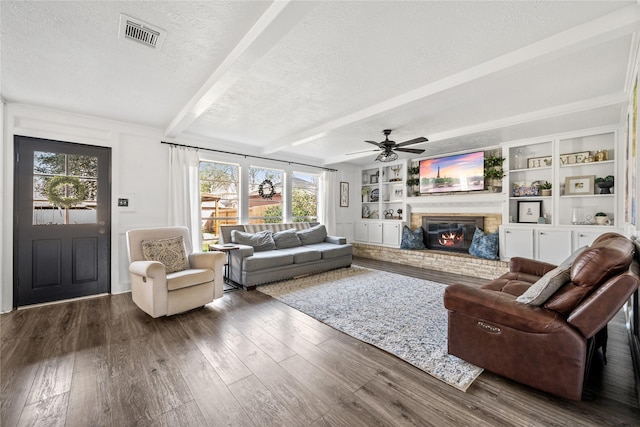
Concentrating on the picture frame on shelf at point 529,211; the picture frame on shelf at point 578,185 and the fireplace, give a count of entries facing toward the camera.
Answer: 3

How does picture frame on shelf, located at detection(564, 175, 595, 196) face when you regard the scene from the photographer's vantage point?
facing the viewer

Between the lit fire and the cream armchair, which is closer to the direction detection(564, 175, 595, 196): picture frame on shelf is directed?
the cream armchair

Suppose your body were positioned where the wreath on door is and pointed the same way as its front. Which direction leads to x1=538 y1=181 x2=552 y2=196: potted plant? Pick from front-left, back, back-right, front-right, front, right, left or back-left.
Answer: front-left

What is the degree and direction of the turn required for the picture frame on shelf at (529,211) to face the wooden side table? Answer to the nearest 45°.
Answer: approximately 45° to its right

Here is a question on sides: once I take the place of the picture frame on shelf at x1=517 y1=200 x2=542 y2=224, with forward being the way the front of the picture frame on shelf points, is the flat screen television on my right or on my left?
on my right

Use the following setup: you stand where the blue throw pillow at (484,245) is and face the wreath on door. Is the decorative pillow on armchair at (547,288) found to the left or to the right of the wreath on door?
left

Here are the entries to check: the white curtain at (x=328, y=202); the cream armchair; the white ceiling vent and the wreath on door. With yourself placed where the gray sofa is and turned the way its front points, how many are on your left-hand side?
1

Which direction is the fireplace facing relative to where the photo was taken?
toward the camera

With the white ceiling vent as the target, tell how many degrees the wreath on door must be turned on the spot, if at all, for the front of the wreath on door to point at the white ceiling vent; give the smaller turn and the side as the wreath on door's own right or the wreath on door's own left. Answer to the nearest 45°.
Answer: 0° — it already faces it

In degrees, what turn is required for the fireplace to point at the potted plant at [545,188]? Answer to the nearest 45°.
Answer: approximately 90° to its left

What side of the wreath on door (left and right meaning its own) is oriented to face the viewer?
front

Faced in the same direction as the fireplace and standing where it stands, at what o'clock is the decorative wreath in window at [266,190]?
The decorative wreath in window is roughly at 2 o'clock from the fireplace.

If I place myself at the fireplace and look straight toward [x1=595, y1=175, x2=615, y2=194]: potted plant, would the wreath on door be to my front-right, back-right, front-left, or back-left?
back-right

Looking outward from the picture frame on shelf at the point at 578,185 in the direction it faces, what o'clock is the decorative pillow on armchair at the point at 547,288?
The decorative pillow on armchair is roughly at 12 o'clock from the picture frame on shelf.

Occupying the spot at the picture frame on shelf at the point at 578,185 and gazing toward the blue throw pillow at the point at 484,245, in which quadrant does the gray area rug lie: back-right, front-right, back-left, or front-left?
front-left
